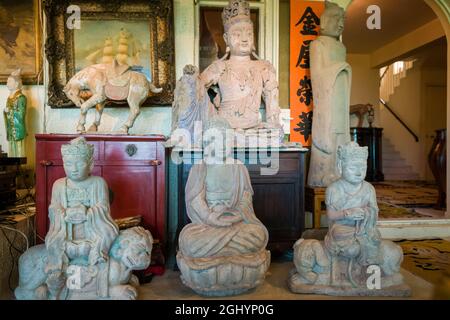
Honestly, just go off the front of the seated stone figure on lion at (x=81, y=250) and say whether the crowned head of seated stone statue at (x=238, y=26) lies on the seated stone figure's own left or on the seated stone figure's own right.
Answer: on the seated stone figure's own left

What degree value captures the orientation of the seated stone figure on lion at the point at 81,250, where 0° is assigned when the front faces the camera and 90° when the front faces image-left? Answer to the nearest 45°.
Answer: approximately 0°

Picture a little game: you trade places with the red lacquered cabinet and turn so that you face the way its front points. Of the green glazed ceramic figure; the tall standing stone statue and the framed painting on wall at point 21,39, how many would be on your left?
1

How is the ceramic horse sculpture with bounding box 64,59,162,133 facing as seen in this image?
to the viewer's left

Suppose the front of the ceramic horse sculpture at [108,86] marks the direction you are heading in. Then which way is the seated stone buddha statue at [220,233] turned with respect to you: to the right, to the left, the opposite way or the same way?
to the left

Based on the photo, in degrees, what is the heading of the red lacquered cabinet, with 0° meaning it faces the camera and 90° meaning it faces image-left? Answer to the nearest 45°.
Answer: approximately 0°

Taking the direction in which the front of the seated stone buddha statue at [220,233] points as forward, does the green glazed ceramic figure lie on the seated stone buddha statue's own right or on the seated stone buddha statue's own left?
on the seated stone buddha statue's own right

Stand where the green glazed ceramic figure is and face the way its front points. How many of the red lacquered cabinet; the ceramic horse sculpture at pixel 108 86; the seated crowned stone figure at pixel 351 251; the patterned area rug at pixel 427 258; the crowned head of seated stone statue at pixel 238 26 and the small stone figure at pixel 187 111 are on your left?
6

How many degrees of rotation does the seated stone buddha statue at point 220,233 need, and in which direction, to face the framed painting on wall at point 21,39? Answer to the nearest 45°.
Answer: approximately 135° to its right

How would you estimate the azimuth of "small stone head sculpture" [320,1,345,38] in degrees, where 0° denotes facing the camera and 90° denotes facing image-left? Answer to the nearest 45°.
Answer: approximately 315°

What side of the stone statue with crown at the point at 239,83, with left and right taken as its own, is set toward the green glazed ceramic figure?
right

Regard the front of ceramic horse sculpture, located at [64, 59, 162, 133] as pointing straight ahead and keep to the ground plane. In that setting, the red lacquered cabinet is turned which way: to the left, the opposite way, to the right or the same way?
to the left

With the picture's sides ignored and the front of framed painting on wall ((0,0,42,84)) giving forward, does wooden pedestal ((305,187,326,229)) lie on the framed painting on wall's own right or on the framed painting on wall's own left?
on the framed painting on wall's own left
